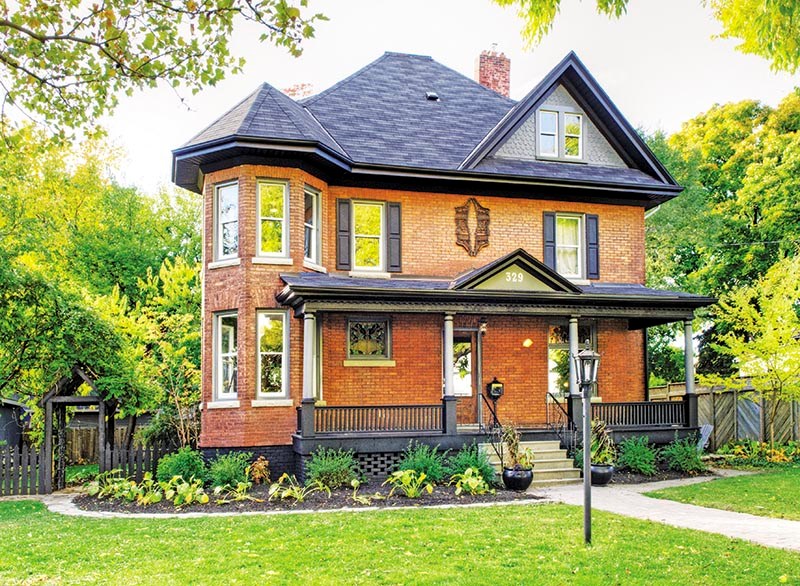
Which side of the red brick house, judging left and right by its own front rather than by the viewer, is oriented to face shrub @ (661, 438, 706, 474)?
left

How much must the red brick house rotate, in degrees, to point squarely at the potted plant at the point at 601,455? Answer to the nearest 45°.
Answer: approximately 45° to its left

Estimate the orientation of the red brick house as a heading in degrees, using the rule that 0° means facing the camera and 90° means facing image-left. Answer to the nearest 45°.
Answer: approximately 0°

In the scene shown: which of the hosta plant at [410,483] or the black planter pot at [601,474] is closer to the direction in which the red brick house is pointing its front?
the hosta plant

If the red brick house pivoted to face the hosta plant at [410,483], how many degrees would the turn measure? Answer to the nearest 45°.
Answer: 0° — it already faces it

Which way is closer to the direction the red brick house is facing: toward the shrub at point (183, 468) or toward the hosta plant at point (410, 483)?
the hosta plant

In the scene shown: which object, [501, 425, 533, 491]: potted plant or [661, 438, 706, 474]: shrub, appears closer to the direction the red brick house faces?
the potted plant

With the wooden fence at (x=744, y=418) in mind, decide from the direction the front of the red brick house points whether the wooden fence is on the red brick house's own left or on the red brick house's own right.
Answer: on the red brick house's own left
